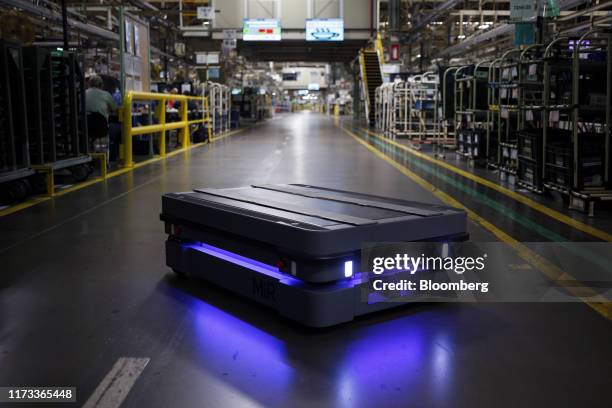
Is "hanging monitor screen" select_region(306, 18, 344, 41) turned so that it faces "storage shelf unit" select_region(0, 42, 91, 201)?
yes

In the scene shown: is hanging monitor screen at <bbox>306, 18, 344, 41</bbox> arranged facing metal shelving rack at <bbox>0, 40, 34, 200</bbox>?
yes

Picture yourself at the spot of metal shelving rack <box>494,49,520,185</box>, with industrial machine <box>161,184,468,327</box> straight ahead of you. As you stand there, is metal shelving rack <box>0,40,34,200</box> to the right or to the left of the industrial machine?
right

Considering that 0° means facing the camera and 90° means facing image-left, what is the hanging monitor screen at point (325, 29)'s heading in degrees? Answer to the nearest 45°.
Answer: approximately 0°

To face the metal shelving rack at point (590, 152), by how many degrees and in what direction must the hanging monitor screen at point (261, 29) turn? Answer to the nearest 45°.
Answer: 0° — it already faces it

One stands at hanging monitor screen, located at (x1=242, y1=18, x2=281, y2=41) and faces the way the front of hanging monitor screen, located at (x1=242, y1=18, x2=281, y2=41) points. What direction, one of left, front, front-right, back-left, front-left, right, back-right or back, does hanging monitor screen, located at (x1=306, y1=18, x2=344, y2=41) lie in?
left

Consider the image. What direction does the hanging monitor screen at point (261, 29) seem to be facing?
toward the camera

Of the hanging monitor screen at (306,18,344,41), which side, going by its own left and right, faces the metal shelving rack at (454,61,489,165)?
front

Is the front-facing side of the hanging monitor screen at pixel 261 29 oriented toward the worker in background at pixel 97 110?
yes

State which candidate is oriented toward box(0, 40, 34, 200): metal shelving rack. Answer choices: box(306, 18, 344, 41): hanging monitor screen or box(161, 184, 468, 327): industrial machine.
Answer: the hanging monitor screen

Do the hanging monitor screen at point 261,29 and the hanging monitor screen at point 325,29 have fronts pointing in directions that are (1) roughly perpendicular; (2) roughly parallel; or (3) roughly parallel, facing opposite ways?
roughly parallel

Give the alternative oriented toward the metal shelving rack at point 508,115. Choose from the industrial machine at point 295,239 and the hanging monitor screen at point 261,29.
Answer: the hanging monitor screen

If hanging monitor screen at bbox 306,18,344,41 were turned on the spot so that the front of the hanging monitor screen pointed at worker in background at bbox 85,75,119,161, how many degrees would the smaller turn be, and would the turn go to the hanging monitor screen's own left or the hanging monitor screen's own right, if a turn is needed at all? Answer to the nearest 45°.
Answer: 0° — it already faces them

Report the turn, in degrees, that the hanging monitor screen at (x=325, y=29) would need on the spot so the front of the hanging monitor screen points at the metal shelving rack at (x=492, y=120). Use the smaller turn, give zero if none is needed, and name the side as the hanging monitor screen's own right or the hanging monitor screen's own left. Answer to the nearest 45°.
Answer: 0° — it already faces it
